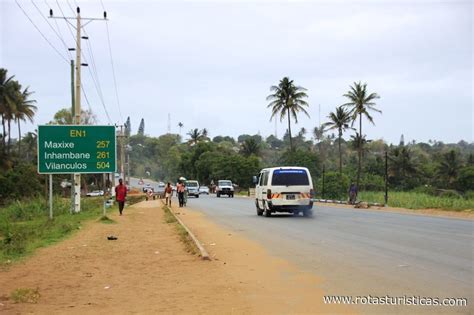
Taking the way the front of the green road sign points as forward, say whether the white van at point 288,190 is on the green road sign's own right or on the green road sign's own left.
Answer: on the green road sign's own left

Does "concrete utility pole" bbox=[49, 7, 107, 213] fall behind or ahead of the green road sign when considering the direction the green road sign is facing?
behind

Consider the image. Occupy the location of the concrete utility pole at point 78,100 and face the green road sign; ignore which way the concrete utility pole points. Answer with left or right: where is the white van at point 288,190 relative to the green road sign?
left

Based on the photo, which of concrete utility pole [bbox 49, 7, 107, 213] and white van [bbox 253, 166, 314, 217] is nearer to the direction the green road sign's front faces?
the white van

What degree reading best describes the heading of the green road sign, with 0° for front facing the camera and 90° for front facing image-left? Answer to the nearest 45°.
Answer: approximately 0°
